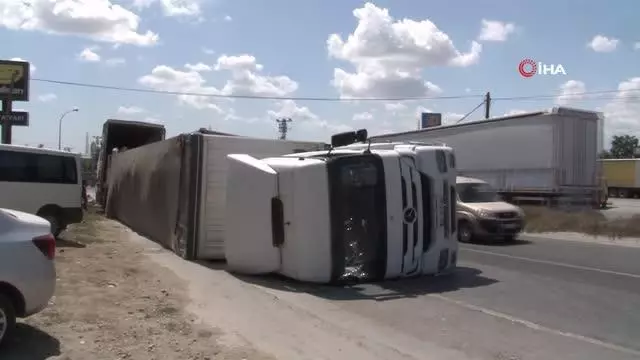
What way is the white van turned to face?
to the viewer's left

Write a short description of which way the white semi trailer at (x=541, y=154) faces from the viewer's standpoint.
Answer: facing away from the viewer and to the left of the viewer

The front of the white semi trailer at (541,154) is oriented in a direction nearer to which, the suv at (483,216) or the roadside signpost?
the roadside signpost

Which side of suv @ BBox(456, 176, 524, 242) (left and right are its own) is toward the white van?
right

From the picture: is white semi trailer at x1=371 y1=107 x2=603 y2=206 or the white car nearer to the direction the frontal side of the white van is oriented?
the white car

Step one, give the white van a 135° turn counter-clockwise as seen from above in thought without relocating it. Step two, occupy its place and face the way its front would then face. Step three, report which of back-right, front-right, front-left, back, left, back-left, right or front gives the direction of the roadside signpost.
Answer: back-left
